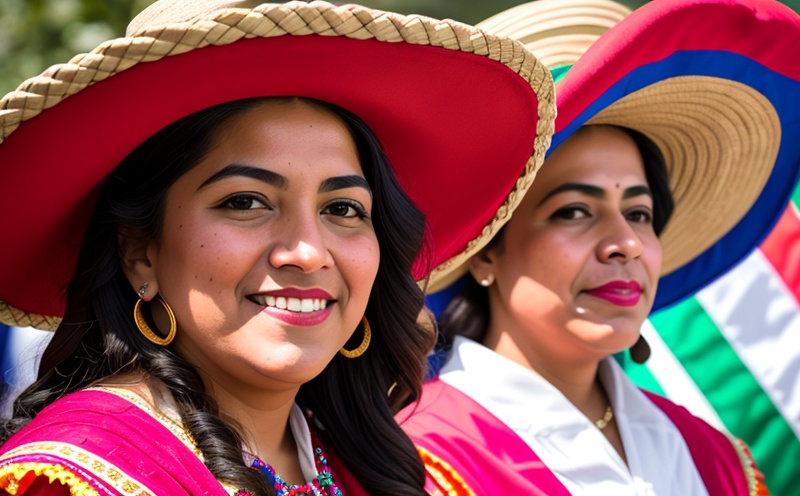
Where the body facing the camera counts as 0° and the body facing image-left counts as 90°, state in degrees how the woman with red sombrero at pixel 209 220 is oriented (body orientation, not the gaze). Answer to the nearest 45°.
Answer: approximately 315°

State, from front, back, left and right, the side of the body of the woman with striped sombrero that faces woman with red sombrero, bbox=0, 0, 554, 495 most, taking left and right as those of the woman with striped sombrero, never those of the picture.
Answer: right

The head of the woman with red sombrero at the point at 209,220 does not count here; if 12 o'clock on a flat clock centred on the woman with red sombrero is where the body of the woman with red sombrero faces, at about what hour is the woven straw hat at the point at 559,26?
The woven straw hat is roughly at 9 o'clock from the woman with red sombrero.

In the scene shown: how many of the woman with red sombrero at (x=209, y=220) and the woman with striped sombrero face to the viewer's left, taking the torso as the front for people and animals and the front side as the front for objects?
0

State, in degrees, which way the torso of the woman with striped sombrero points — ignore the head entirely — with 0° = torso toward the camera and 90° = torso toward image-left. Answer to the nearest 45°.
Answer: approximately 315°

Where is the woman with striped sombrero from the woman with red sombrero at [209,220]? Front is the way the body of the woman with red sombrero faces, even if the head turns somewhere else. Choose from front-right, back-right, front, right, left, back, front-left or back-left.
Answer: left
